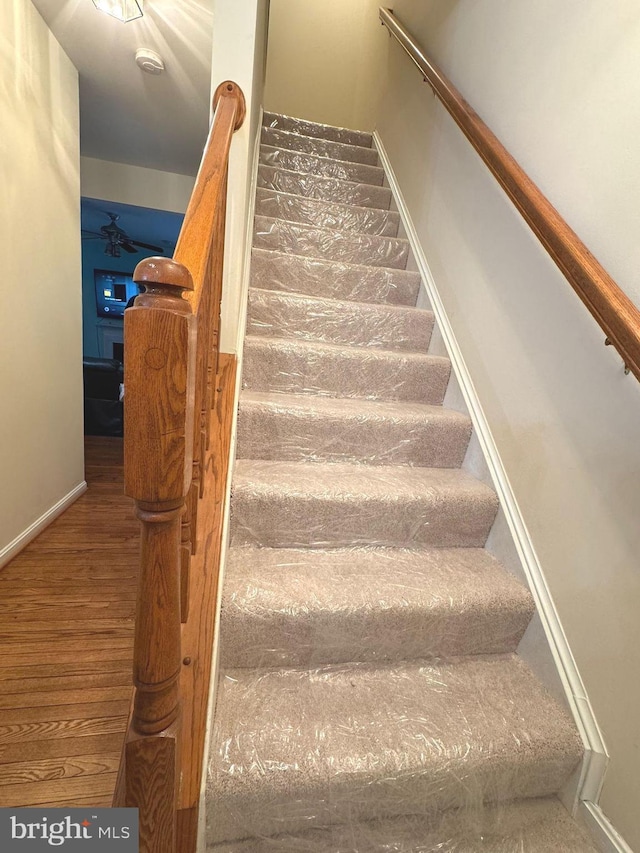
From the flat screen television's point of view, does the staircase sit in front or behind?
in front

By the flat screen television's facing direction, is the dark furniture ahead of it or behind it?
ahead

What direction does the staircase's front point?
toward the camera

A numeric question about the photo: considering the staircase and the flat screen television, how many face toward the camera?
2

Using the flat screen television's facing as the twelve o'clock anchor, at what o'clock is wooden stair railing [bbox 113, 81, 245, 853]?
The wooden stair railing is roughly at 12 o'clock from the flat screen television.

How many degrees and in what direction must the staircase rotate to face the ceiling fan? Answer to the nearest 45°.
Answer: approximately 135° to its right

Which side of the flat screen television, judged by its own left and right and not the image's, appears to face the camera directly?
front

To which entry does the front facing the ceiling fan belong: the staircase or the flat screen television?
the flat screen television

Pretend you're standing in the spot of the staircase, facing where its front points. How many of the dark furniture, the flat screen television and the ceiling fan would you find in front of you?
0

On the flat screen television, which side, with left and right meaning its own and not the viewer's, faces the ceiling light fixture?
front

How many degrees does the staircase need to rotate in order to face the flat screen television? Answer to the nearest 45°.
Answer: approximately 135° to its right

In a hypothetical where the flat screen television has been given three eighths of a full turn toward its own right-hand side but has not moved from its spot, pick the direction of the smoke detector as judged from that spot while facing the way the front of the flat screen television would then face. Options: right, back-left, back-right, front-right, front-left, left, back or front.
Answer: back-left
